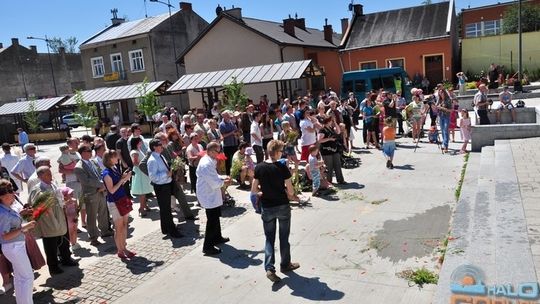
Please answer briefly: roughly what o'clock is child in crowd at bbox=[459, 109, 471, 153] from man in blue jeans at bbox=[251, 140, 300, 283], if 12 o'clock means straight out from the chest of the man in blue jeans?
The child in crowd is roughly at 12 o'clock from the man in blue jeans.

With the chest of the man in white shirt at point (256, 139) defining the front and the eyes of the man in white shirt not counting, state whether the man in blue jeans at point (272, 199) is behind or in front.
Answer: in front

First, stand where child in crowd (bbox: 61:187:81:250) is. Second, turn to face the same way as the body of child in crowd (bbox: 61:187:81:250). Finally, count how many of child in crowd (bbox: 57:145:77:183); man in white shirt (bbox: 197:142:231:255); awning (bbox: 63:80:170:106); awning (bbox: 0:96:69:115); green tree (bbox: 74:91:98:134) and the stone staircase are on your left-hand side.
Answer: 4

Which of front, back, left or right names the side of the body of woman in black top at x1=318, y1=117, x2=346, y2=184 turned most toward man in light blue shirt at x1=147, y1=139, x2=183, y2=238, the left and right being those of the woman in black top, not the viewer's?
right

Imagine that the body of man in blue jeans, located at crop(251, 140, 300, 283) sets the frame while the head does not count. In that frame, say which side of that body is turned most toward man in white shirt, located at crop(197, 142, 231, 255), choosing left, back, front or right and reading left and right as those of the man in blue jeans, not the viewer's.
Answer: left

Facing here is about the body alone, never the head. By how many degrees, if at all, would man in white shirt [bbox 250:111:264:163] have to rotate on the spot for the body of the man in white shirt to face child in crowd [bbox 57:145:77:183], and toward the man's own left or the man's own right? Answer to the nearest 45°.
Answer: approximately 90° to the man's own right

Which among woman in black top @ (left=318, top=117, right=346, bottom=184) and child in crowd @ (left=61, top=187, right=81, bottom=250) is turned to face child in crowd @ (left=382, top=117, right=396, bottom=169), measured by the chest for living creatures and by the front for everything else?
child in crowd @ (left=61, top=187, right=81, bottom=250)

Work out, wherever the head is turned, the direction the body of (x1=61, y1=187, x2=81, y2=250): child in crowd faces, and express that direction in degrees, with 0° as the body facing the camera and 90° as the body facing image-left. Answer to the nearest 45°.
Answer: approximately 270°

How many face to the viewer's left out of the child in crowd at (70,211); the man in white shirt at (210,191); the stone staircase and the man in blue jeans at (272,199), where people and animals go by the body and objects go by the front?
1

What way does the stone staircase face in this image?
to the viewer's left

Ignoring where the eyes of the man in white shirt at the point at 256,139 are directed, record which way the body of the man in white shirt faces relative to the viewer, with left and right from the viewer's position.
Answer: facing the viewer and to the right of the viewer

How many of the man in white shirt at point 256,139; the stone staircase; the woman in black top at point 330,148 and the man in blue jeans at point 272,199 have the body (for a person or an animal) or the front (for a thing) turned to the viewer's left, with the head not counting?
1
